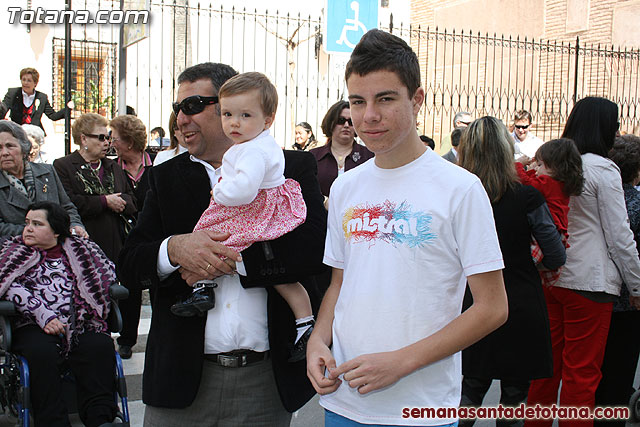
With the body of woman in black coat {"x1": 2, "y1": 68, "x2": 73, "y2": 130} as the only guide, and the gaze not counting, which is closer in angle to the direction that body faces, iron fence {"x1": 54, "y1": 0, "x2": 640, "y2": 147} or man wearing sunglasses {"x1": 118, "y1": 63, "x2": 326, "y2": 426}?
the man wearing sunglasses

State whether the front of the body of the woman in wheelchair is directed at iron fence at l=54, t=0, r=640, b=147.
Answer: no

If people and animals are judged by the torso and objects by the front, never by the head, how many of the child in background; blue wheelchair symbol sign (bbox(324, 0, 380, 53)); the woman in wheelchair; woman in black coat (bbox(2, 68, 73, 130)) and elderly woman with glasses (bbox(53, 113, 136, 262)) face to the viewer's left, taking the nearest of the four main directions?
1

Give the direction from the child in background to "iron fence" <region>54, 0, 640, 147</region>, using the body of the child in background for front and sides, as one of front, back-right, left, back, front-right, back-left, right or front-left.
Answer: right

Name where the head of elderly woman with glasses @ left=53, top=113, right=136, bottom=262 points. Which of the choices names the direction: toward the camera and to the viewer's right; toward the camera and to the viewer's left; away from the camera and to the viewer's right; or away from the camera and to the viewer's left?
toward the camera and to the viewer's right

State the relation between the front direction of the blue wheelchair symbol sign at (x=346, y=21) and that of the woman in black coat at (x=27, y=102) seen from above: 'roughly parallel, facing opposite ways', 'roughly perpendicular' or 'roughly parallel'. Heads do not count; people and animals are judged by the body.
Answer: roughly parallel

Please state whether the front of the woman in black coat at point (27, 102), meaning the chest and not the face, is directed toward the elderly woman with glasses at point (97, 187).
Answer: yes

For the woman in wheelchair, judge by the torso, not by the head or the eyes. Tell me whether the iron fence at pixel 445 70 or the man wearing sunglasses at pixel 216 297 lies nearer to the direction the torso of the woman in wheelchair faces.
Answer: the man wearing sunglasses

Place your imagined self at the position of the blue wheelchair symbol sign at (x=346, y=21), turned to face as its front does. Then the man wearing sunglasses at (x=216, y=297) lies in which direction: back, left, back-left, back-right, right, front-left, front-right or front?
front

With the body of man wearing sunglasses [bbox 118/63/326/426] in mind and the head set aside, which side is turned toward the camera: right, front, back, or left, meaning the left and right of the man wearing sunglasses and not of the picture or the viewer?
front

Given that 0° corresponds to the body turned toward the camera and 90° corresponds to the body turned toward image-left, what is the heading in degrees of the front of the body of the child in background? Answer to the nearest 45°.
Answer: approximately 90°

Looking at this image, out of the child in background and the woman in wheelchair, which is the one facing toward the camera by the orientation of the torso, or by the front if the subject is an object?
the woman in wheelchair

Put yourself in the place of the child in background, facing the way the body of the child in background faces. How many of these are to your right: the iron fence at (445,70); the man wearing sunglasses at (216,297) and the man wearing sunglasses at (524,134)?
2

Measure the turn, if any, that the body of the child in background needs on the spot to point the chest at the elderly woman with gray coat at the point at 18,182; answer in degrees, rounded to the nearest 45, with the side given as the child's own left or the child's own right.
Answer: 0° — they already face them

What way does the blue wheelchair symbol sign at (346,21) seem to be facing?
toward the camera

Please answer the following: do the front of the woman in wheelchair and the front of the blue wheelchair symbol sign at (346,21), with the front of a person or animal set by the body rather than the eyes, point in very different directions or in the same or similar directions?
same or similar directions

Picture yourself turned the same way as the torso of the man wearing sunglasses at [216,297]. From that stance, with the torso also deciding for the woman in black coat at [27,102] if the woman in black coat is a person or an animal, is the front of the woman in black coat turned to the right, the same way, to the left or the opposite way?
the same way

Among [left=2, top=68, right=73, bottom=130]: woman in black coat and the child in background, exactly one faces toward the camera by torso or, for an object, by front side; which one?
the woman in black coat
